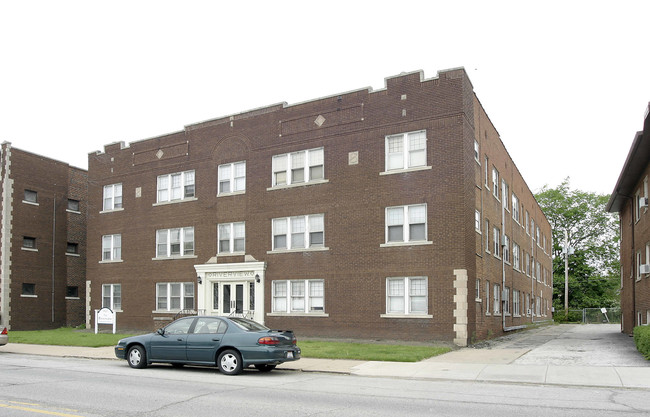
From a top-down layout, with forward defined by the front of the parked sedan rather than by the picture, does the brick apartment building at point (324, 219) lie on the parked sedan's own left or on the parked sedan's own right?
on the parked sedan's own right

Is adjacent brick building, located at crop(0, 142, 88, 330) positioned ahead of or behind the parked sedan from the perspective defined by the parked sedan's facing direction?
ahead

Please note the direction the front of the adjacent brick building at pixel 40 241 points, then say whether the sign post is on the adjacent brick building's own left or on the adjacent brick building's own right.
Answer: on the adjacent brick building's own left

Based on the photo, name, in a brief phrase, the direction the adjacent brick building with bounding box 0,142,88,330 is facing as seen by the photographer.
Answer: facing the viewer and to the left of the viewer

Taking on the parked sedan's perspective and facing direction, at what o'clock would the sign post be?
The sign post is roughly at 1 o'clock from the parked sedan.

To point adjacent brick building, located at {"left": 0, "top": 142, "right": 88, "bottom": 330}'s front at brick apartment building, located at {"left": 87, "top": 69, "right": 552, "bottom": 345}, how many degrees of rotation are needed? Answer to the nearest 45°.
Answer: approximately 90° to its left

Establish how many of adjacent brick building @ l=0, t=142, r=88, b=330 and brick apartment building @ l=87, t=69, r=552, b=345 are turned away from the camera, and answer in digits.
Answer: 0

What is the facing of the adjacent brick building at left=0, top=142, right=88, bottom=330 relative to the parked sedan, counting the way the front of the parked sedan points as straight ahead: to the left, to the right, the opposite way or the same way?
to the left

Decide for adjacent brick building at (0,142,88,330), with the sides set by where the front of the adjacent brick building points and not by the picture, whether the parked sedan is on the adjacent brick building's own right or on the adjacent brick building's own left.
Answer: on the adjacent brick building's own left

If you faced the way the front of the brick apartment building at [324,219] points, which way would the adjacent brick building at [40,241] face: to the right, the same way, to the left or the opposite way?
the same way

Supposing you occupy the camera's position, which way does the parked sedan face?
facing away from the viewer and to the left of the viewer
